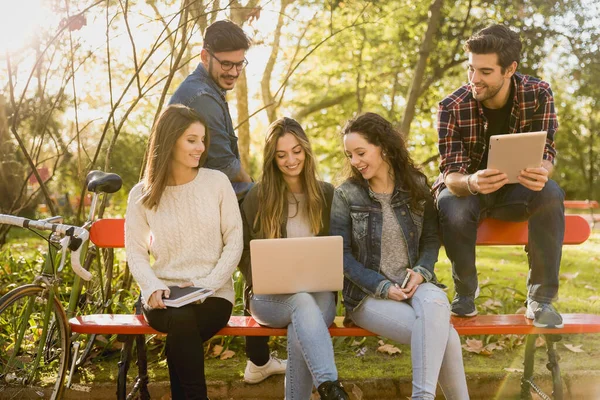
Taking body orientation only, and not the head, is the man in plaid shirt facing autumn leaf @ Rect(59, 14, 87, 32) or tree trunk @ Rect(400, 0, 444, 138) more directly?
the autumn leaf

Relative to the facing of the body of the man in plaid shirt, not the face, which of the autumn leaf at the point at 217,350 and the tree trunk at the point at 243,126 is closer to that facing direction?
the autumn leaf

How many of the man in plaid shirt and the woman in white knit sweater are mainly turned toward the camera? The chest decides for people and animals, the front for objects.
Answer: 2

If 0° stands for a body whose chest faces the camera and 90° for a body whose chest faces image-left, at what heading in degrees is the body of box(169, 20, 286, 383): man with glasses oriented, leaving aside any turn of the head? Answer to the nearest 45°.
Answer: approximately 315°

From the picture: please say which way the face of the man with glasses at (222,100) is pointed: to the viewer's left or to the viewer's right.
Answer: to the viewer's right

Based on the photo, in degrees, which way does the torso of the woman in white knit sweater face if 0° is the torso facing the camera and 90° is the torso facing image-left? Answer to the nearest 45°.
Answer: approximately 0°
